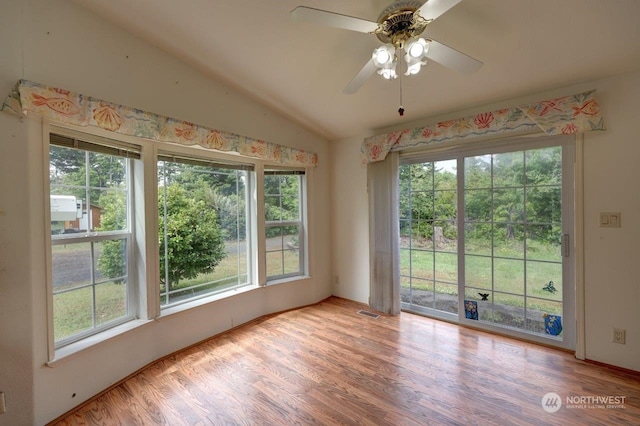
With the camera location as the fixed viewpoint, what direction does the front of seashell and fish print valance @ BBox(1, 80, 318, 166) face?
facing the viewer and to the right of the viewer

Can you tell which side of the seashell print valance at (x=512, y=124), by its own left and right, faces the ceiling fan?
front

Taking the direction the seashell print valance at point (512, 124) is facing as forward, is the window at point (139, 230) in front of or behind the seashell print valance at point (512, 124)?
in front

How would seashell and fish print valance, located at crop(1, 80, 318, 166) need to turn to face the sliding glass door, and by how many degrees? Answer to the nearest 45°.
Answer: approximately 45° to its left

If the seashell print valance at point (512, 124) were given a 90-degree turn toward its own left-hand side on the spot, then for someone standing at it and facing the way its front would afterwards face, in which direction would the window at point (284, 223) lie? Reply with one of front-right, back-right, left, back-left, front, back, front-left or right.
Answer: back-right

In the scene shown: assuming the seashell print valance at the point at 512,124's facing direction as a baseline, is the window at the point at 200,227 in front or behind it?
in front

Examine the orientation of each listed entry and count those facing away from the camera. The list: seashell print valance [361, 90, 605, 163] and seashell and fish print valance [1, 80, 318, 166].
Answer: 0

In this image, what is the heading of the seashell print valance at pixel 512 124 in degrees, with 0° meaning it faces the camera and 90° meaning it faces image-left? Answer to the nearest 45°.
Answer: approximately 45°
